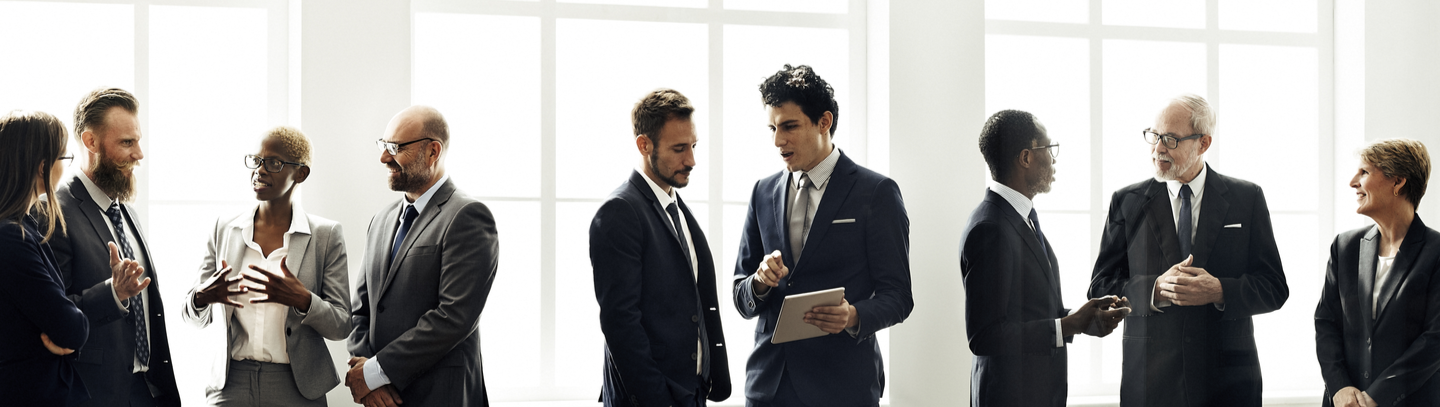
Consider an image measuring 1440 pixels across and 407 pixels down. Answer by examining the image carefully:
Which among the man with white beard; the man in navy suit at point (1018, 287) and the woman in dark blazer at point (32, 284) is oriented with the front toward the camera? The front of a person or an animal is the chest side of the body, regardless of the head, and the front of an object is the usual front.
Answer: the man with white beard

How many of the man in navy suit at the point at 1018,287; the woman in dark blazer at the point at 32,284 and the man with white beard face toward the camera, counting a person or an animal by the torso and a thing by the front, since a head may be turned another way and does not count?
1

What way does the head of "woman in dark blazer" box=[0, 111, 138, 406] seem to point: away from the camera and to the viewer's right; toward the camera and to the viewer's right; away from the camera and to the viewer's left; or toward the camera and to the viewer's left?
away from the camera and to the viewer's right

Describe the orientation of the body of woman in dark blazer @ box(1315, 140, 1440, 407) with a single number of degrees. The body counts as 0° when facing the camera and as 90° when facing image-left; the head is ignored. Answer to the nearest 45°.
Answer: approximately 45°

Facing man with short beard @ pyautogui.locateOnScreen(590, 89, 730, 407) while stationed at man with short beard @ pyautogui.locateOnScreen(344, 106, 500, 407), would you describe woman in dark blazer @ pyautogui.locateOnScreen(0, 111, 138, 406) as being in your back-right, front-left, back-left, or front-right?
back-right

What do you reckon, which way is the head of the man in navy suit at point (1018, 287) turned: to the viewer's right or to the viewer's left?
to the viewer's right

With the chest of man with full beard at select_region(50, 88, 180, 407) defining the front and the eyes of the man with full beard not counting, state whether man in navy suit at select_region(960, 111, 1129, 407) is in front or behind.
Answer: in front

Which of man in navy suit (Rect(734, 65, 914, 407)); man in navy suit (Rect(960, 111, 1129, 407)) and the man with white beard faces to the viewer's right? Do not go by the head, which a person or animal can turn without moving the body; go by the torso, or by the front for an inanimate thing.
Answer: man in navy suit (Rect(960, 111, 1129, 407))

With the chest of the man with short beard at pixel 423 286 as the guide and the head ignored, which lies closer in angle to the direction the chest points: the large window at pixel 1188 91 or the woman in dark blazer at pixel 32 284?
the woman in dark blazer

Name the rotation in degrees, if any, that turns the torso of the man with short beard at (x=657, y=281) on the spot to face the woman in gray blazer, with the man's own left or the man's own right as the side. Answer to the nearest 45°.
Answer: approximately 135° to the man's own right

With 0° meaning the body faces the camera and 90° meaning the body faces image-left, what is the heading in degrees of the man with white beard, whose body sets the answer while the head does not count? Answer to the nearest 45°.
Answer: approximately 0°

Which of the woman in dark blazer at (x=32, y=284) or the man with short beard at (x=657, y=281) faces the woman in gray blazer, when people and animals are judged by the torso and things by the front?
the woman in dark blazer

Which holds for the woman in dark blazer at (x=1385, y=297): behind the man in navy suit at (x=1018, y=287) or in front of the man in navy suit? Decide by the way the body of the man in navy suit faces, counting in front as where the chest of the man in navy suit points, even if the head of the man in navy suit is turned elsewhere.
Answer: in front

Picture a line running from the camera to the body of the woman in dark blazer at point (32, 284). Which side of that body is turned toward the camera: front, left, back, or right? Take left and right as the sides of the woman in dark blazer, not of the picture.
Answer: right

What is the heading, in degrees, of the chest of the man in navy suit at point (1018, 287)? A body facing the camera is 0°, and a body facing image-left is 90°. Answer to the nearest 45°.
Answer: approximately 270°
